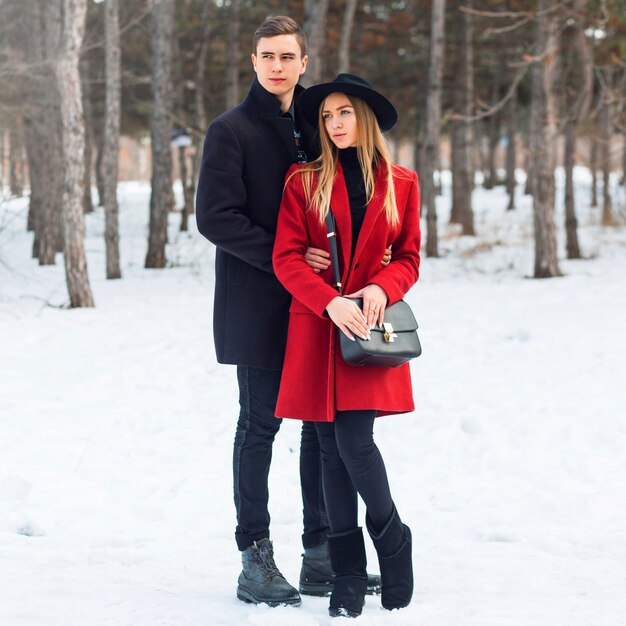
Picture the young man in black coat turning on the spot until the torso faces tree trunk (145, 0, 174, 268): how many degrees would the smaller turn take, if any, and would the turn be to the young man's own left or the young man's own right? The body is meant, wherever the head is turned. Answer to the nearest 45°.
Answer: approximately 135° to the young man's own left

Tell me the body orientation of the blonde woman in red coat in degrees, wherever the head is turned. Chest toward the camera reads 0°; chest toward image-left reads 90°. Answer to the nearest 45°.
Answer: approximately 0°

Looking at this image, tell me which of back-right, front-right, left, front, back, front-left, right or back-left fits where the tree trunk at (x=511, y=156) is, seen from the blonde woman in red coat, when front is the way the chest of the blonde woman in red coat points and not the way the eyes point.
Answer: back

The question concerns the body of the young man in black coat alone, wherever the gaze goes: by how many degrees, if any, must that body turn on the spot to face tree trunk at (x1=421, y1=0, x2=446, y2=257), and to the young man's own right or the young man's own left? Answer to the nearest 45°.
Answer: approximately 135° to the young man's own left

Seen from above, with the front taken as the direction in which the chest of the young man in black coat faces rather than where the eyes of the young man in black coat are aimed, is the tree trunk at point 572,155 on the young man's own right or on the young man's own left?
on the young man's own left

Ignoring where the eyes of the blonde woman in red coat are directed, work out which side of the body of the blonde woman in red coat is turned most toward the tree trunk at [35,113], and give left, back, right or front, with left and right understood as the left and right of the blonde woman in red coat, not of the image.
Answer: back

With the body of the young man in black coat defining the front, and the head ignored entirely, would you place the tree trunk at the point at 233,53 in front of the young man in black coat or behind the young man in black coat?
behind

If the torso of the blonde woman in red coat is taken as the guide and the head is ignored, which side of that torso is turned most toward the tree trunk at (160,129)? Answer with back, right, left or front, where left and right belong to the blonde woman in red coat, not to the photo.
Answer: back
